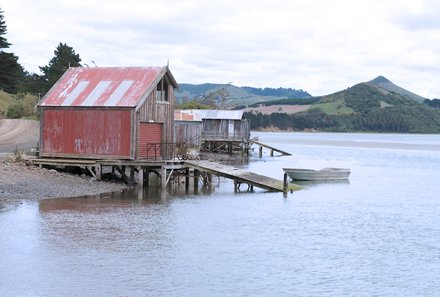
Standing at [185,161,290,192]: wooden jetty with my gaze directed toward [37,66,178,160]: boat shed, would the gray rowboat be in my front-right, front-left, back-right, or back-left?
back-right

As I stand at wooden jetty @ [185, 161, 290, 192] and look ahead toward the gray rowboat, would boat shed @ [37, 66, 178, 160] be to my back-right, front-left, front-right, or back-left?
back-left

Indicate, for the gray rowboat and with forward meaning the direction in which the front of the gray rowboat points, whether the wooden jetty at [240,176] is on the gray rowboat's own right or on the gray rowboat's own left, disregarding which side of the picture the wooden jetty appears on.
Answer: on the gray rowboat's own left
